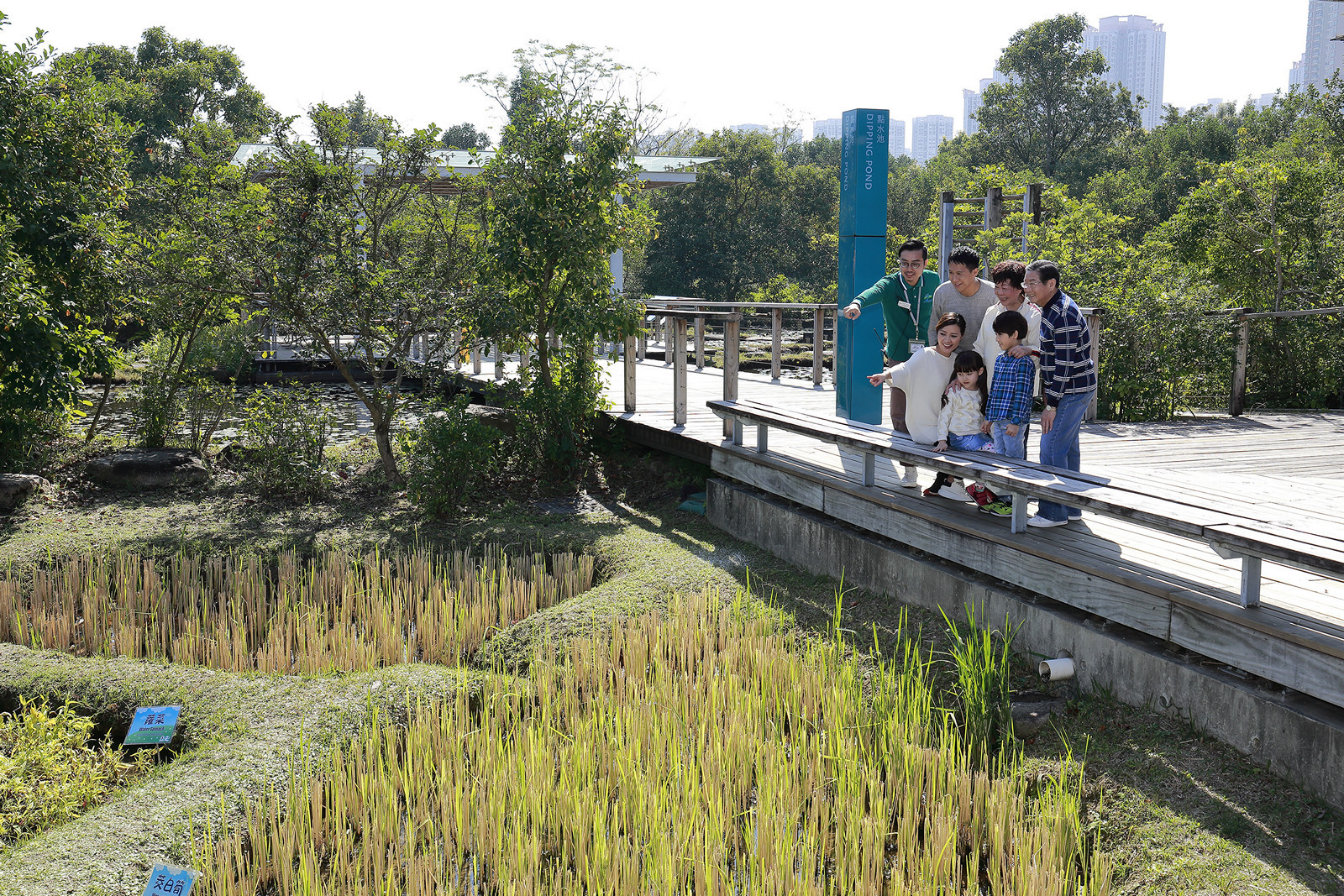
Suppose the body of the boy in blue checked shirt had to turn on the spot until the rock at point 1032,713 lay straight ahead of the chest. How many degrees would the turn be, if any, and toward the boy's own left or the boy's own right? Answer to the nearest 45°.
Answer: approximately 45° to the boy's own left

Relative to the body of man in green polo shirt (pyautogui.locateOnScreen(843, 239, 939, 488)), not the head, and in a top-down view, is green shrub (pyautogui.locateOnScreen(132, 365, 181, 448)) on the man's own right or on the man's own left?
on the man's own right

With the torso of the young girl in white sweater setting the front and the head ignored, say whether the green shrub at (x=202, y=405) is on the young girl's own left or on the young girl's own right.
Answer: on the young girl's own right

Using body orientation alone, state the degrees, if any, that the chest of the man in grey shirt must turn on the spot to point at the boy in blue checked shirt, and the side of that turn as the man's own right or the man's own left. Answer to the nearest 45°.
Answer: approximately 45° to the man's own left

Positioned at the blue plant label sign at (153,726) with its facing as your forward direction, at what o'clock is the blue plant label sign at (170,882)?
the blue plant label sign at (170,882) is roughly at 12 o'clock from the blue plant label sign at (153,726).

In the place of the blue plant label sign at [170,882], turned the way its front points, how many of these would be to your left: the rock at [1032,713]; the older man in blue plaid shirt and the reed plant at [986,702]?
3

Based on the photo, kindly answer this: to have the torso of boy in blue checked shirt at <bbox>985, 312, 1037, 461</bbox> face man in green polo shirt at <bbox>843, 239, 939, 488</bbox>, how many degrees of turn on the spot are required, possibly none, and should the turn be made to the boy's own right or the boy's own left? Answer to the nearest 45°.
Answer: approximately 90° to the boy's own right

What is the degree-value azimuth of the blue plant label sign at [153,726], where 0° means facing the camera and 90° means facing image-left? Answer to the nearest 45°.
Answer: approximately 0°

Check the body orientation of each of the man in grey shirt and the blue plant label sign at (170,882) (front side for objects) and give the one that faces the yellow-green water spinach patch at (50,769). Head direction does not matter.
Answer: the man in grey shirt

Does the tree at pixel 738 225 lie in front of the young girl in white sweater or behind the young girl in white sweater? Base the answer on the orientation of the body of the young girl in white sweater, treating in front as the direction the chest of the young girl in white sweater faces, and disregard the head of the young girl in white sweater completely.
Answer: behind
